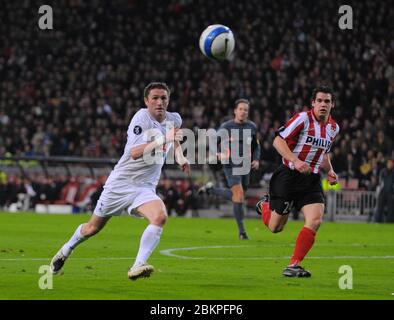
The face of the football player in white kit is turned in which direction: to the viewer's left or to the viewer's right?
to the viewer's right

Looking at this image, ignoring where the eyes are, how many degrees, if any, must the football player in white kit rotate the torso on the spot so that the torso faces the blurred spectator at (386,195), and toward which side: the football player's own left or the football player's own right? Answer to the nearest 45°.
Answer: approximately 90° to the football player's own left

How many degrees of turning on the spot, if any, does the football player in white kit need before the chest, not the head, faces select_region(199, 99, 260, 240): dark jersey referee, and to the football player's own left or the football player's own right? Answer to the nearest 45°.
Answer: approximately 135° to the football player's own left

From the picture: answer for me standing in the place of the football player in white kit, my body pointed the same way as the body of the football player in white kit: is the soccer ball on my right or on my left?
on my left

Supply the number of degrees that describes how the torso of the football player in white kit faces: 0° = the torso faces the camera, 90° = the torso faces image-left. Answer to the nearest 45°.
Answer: approximately 315°
